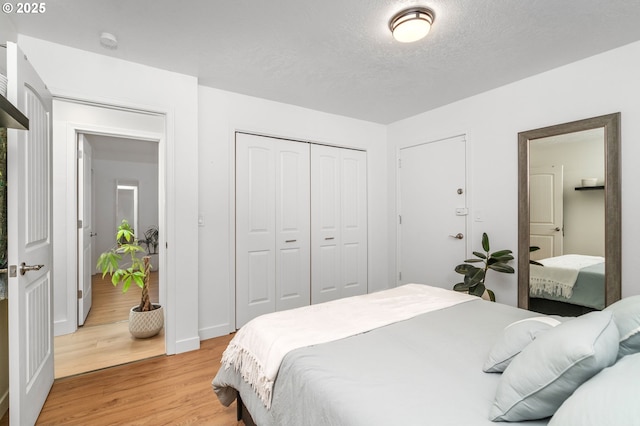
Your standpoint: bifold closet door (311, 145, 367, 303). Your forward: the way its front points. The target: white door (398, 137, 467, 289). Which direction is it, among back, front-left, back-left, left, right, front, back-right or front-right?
front-left

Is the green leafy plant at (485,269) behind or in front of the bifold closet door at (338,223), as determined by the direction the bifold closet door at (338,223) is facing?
in front

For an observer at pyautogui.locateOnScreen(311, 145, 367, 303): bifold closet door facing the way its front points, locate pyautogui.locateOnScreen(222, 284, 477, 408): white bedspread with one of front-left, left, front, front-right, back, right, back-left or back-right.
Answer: front-right

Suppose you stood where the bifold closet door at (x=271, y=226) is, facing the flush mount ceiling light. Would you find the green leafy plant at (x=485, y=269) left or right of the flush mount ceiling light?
left

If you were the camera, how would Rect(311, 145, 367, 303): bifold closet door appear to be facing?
facing the viewer and to the right of the viewer

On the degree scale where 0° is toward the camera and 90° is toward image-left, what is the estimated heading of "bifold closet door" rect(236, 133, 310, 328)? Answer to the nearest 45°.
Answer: approximately 315°

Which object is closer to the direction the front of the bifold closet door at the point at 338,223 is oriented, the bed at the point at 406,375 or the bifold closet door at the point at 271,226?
the bed

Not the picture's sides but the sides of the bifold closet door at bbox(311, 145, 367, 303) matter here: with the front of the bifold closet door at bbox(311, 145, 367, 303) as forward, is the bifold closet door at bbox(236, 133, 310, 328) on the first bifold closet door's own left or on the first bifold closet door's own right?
on the first bifold closet door's own right

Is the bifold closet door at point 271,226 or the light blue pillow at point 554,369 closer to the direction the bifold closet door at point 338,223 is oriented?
the light blue pillow

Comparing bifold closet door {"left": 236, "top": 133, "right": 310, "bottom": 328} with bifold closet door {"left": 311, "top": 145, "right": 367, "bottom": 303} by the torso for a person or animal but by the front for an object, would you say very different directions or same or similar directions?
same or similar directions

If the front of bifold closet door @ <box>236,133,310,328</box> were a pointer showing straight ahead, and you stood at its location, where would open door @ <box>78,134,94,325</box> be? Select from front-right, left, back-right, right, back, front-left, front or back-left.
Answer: back-right

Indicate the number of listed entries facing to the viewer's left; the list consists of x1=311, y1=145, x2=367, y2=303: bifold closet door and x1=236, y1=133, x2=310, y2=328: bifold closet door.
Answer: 0

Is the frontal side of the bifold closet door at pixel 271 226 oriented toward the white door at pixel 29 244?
no

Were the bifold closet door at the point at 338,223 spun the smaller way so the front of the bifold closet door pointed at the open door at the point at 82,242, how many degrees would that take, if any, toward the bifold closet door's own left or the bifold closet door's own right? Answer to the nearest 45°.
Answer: approximately 135° to the bifold closet door's own right

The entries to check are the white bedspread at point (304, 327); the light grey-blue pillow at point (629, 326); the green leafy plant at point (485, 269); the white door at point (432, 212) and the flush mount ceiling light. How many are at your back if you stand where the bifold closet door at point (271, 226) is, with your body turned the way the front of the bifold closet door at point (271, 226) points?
0

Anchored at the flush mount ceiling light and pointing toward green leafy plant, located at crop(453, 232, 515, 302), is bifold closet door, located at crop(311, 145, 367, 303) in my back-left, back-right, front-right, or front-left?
front-left

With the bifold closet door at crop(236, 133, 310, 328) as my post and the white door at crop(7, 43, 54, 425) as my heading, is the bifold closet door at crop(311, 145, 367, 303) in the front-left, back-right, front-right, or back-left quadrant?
back-left

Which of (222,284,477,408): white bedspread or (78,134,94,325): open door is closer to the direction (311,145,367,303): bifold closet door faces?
the white bedspread

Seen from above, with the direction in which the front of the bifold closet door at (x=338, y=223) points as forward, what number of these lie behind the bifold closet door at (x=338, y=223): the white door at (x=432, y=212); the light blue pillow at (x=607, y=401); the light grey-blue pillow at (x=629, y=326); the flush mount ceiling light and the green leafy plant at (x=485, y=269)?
0

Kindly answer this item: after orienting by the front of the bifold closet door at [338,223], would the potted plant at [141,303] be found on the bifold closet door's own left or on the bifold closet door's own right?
on the bifold closet door's own right

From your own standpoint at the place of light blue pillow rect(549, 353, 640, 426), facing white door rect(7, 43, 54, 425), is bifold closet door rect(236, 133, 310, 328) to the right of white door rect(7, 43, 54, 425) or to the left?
right
